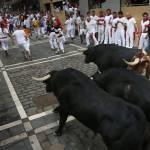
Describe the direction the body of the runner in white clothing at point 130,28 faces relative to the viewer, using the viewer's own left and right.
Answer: facing the viewer and to the left of the viewer

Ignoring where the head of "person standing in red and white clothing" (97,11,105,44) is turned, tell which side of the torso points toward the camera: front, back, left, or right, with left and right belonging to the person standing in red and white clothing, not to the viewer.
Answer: front

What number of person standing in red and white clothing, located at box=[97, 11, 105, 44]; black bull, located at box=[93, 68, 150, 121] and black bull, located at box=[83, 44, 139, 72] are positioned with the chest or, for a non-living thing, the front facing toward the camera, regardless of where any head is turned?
1

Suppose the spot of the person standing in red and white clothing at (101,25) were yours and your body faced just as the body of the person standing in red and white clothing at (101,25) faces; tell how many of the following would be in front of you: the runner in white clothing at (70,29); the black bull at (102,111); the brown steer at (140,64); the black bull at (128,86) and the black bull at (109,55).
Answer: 4

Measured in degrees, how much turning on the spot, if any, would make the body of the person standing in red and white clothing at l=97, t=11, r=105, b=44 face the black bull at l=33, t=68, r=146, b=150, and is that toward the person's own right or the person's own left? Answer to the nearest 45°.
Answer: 0° — they already face it

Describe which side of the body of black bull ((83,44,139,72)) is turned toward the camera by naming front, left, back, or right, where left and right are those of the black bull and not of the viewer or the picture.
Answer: left

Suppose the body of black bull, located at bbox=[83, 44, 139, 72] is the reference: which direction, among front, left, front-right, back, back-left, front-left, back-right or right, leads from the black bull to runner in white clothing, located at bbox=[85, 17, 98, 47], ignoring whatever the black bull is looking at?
right

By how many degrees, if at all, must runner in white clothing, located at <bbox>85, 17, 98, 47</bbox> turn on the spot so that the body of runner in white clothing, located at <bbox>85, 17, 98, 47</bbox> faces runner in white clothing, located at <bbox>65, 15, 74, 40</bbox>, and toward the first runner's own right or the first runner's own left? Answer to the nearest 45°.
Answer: approximately 135° to the first runner's own right

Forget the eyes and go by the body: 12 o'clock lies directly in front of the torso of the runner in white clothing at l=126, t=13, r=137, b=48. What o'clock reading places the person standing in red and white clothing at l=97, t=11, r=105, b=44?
the person standing in red and white clothing at l=97, t=11, r=105, b=44 is roughly at 3 o'clock from the runner in white clothing at l=126, t=13, r=137, b=48.

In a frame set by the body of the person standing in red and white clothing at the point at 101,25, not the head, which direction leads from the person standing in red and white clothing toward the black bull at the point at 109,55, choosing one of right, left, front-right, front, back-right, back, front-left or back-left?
front

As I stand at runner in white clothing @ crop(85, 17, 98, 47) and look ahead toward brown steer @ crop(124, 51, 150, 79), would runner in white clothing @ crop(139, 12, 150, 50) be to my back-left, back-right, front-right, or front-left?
front-left

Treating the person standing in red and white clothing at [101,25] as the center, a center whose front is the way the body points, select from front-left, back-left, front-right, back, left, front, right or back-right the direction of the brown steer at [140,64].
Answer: front

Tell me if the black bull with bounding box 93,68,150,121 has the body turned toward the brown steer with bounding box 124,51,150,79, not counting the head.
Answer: no

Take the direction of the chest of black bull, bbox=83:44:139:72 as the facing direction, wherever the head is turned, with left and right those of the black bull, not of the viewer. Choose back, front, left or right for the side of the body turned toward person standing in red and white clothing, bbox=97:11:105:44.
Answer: right

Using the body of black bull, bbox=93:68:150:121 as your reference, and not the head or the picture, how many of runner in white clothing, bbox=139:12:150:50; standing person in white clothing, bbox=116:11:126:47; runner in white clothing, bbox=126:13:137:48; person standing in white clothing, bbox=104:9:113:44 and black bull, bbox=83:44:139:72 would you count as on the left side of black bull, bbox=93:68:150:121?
0

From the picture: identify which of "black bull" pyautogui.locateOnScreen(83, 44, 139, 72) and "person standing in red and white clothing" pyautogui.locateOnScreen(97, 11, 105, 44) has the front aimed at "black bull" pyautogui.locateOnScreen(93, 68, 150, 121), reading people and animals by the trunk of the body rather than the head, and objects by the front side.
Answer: the person standing in red and white clothing

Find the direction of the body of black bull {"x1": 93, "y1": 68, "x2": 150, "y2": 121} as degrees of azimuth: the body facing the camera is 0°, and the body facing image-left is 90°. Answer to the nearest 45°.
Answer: approximately 90°
